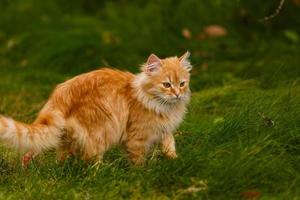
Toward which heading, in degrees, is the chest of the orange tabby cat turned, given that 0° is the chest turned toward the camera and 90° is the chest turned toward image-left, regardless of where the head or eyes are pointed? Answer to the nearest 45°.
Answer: approximately 270°
